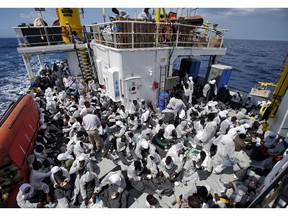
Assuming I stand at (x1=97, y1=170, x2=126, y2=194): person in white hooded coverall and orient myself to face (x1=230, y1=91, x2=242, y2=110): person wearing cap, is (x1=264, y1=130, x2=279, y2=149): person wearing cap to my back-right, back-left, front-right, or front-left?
front-right

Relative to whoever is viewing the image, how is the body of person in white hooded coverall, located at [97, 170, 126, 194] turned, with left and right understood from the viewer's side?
facing the viewer

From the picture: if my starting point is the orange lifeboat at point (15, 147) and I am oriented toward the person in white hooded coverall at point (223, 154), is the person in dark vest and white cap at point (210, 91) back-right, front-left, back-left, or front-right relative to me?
front-left

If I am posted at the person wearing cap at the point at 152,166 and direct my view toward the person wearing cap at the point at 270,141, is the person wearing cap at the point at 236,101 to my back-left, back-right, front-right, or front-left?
front-left

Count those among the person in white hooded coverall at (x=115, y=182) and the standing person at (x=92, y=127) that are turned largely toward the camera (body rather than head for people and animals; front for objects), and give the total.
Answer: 1

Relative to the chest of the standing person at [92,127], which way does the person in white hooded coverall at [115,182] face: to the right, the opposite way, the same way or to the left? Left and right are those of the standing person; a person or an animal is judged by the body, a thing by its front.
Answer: the opposite way
